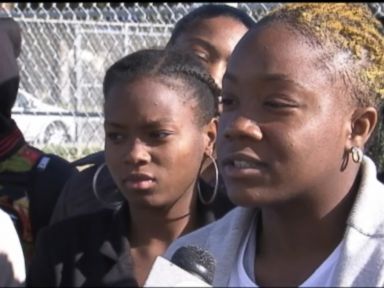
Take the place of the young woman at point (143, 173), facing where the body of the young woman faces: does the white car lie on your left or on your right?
on your right

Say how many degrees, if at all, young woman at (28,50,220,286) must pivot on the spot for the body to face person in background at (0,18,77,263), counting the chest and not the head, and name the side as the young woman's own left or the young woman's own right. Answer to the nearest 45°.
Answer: approximately 90° to the young woman's own right

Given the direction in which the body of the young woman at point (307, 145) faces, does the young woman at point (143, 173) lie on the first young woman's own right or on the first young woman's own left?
on the first young woman's own right

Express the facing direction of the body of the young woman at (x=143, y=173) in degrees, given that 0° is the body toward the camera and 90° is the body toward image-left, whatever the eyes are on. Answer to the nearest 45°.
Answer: approximately 45°

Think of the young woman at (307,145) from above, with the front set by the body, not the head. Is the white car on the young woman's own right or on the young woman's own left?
on the young woman's own right

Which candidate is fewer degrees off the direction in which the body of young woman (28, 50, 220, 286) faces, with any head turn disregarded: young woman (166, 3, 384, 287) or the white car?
the young woman
